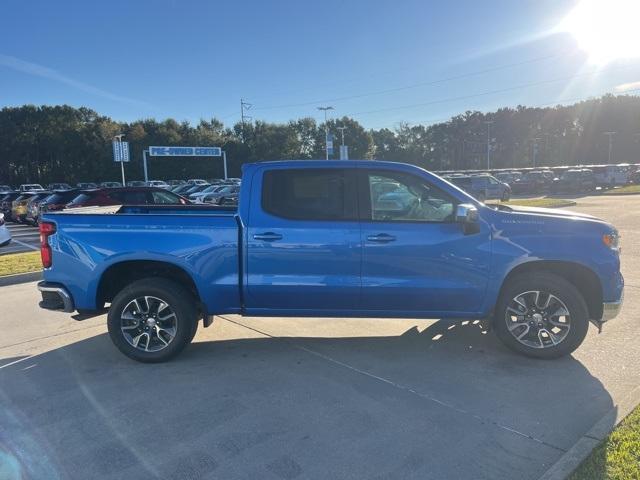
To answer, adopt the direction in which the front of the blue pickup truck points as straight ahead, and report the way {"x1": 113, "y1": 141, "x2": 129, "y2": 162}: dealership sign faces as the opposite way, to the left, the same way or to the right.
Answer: to the right

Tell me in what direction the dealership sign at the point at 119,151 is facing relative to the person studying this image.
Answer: facing the viewer

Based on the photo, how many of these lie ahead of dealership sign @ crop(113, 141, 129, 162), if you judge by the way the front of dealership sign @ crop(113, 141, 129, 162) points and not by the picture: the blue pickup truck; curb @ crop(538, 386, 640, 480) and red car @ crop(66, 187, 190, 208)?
3

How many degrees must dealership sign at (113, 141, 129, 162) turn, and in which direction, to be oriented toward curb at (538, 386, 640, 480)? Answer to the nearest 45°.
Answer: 0° — it already faces it

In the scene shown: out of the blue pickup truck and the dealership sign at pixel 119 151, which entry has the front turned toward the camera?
the dealership sign

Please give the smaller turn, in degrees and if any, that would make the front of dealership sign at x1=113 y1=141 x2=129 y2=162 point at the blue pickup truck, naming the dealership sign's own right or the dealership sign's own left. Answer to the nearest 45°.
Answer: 0° — it already faces it

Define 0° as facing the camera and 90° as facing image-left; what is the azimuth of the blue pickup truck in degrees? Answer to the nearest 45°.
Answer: approximately 270°

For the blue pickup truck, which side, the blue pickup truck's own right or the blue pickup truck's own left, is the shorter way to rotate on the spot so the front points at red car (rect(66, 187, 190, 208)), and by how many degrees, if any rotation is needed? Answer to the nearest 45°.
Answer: approximately 135° to the blue pickup truck's own left

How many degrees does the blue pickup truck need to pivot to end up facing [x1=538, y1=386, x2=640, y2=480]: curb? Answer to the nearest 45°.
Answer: approximately 45° to its right

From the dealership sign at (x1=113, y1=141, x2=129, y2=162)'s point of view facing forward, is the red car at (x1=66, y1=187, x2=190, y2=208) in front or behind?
in front

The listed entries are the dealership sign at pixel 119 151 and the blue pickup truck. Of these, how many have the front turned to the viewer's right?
1
